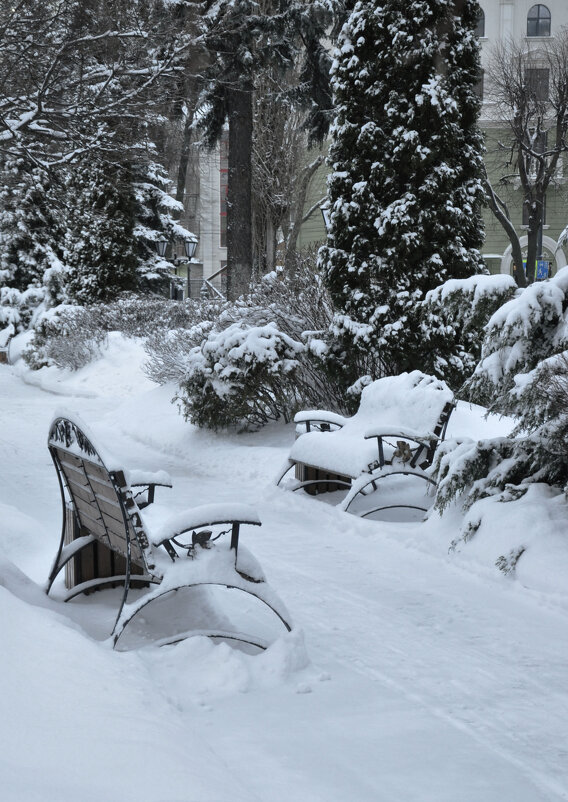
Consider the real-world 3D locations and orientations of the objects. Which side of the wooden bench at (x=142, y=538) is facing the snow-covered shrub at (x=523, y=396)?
front

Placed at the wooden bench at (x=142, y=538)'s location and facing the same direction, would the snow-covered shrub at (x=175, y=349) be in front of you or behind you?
in front

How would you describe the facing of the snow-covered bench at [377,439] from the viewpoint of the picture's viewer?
facing the viewer and to the left of the viewer

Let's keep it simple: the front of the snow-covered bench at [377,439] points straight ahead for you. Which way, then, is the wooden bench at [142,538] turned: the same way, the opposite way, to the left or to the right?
the opposite way

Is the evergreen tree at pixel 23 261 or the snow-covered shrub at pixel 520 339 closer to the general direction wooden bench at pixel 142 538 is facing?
the snow-covered shrub

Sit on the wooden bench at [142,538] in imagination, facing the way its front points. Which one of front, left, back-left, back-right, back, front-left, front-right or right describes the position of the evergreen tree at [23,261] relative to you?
front-left

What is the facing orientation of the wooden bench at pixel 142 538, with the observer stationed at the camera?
facing away from the viewer and to the right of the viewer

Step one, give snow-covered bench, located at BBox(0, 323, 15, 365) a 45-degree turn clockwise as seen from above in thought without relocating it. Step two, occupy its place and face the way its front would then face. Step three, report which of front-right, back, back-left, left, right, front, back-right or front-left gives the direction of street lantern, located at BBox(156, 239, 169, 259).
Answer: back-left
